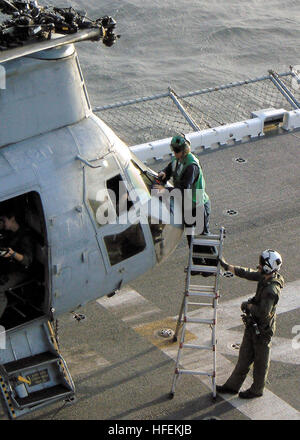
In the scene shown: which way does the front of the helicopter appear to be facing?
to the viewer's right

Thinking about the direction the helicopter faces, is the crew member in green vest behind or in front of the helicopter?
in front
